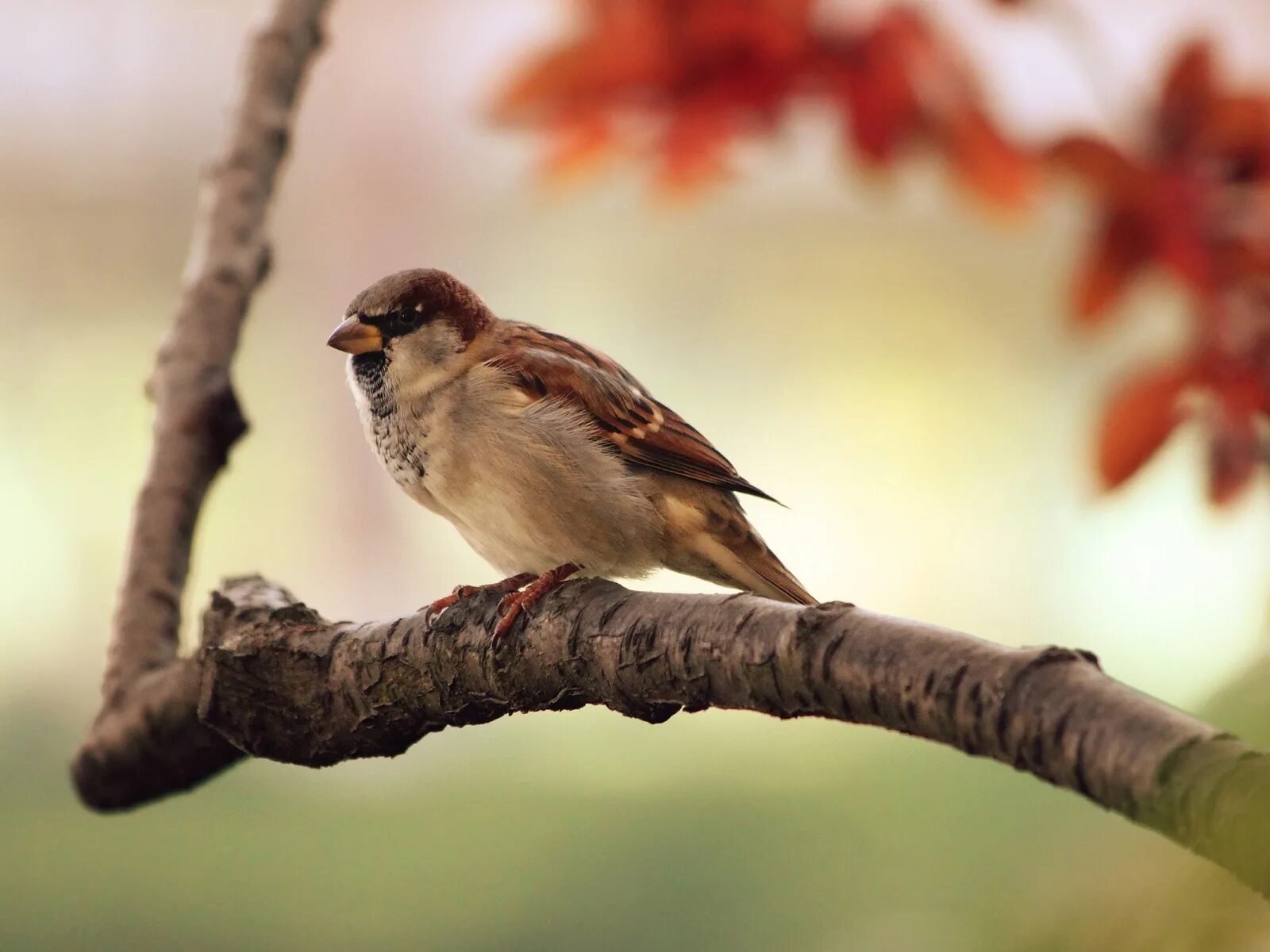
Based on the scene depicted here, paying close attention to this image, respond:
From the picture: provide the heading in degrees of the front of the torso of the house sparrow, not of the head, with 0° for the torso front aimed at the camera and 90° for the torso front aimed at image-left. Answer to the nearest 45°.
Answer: approximately 90°
